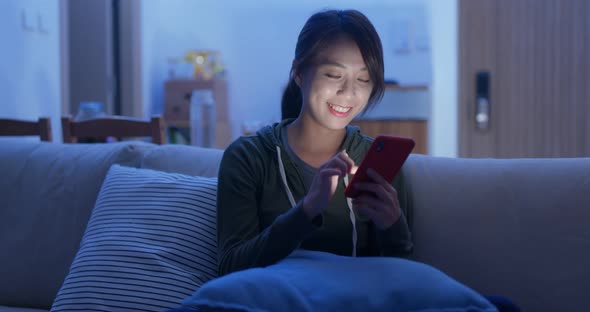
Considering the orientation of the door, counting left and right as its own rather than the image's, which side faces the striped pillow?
front

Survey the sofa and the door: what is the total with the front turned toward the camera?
2

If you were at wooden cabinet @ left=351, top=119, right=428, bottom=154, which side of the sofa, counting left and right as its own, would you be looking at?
back

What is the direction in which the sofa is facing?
toward the camera

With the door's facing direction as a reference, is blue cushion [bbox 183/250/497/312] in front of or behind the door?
in front

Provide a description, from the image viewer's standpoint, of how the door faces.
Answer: facing the viewer

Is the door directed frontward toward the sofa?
yes

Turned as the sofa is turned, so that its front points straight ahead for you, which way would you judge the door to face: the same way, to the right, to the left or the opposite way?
the same way

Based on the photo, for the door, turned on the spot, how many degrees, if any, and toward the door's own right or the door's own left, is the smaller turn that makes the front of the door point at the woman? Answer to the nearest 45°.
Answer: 0° — it already faces them

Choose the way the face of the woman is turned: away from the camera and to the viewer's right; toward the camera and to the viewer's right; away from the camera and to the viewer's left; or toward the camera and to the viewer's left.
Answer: toward the camera and to the viewer's right
